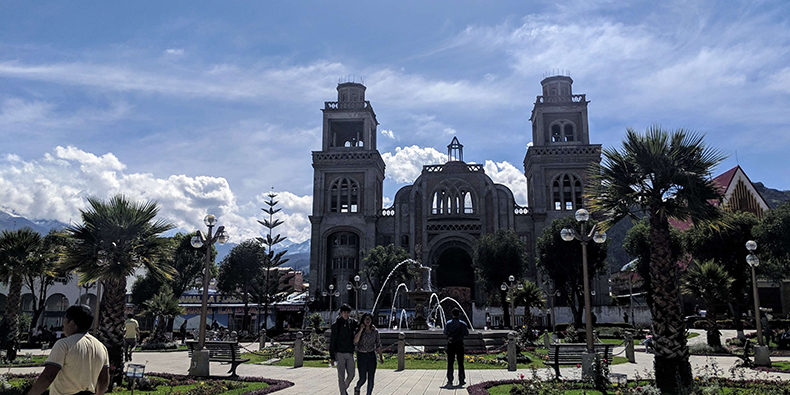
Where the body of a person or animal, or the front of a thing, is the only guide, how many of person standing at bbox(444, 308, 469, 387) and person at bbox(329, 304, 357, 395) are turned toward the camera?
1

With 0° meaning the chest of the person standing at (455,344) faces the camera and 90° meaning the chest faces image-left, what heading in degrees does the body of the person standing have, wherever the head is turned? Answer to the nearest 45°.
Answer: approximately 180°

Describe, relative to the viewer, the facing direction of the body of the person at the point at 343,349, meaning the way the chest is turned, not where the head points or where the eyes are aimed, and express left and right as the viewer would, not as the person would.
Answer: facing the viewer

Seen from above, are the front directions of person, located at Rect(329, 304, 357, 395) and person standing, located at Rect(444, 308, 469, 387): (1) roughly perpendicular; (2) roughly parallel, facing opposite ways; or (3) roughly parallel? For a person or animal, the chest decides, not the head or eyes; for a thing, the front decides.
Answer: roughly parallel, facing opposite ways

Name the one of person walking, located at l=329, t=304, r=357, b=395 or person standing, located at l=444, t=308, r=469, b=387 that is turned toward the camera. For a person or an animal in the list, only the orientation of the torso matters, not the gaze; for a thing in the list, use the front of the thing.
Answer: person walking, located at l=329, t=304, r=357, b=395

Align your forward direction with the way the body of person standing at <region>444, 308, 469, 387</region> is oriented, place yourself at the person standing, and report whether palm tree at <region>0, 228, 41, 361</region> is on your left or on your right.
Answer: on your left

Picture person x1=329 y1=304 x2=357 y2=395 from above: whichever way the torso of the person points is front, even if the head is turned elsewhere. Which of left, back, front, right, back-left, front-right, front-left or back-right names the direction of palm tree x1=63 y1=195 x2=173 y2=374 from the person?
back-right

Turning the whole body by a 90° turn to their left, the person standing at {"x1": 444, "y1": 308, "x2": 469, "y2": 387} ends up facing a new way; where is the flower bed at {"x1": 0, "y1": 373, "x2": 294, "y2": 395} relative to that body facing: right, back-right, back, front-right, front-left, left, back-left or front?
front

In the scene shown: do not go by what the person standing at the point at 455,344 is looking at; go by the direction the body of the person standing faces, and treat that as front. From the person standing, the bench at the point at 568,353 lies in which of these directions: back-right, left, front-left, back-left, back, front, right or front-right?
front-right

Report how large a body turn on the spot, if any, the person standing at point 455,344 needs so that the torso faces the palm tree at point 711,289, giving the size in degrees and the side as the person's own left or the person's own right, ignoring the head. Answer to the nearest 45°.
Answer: approximately 45° to the person's own right

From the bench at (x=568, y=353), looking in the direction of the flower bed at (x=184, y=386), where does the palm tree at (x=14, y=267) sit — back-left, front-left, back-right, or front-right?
front-right

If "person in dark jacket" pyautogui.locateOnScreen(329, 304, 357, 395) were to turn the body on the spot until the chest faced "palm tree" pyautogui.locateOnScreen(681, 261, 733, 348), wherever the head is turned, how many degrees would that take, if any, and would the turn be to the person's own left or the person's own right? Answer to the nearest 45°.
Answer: approximately 135° to the person's own left

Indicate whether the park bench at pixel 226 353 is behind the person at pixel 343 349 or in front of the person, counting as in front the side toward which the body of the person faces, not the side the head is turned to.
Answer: behind
